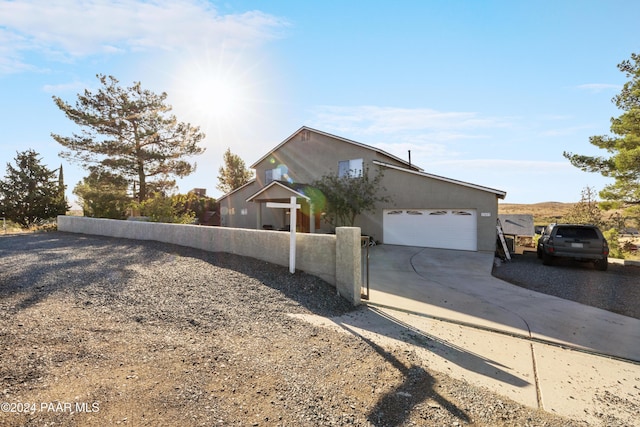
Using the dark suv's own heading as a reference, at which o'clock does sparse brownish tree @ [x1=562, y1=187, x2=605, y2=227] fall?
The sparse brownish tree is roughly at 12 o'clock from the dark suv.

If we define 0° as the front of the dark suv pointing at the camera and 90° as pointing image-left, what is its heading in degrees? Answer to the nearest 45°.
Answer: approximately 180°

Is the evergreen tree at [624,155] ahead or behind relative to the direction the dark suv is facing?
ahead

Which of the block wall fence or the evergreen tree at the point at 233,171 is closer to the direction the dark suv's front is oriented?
the evergreen tree

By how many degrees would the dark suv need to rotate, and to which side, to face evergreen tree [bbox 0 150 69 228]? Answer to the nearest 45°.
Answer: approximately 90° to its left

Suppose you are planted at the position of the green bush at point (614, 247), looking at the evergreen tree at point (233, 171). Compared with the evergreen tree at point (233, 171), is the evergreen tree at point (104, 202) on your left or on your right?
left
